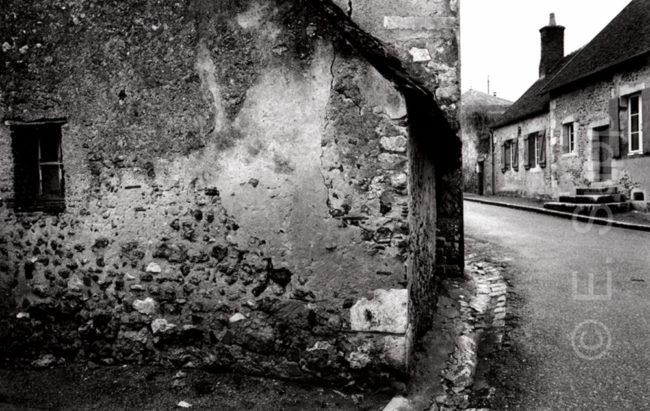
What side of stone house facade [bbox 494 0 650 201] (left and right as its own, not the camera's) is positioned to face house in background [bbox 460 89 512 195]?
right

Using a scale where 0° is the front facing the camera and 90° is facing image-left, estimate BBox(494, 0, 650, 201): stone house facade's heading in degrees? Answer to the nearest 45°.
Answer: approximately 45°
